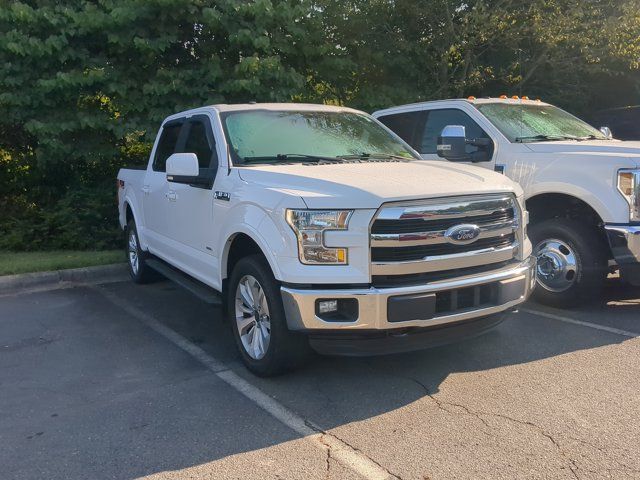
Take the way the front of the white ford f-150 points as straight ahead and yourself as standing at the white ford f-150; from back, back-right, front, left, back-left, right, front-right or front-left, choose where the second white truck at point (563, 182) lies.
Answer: left

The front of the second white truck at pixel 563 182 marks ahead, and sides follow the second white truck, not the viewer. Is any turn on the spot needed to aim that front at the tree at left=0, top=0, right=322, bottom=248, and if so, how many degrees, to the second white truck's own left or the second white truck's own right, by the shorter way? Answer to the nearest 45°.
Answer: approximately 135° to the second white truck's own right

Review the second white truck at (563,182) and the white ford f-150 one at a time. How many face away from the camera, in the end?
0

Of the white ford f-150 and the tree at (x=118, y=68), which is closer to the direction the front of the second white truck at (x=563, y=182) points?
the white ford f-150

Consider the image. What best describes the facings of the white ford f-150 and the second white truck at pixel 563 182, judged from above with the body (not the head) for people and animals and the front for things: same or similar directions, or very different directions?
same or similar directions

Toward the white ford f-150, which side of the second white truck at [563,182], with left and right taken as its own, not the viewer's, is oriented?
right

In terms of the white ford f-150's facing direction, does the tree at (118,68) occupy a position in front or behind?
behind

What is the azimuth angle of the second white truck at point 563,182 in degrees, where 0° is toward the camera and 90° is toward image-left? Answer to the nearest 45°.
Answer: approximately 315°

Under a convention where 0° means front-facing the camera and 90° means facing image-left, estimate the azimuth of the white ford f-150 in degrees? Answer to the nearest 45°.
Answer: approximately 315°

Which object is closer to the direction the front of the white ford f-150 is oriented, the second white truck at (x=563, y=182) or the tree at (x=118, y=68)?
the second white truck
